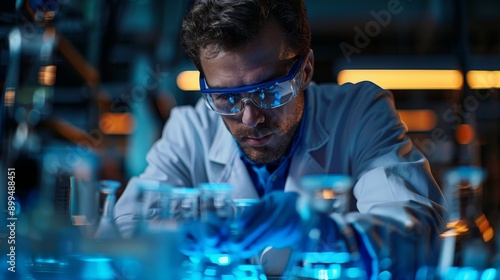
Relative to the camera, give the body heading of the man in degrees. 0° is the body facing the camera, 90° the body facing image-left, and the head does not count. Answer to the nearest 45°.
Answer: approximately 0°
